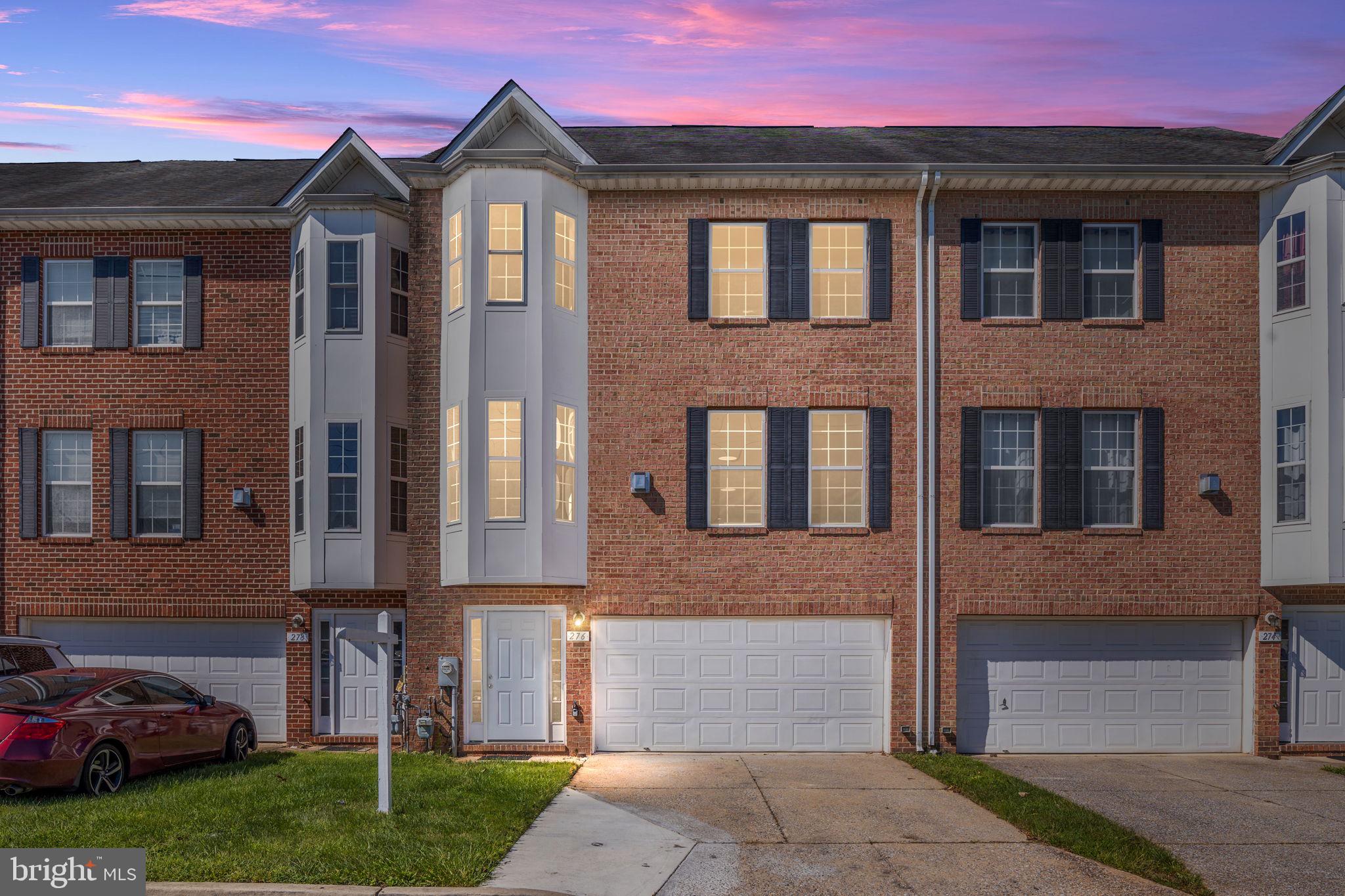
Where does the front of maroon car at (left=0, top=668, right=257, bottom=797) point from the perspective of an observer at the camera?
facing away from the viewer and to the right of the viewer

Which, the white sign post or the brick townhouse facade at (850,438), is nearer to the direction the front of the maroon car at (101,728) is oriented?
the brick townhouse facade

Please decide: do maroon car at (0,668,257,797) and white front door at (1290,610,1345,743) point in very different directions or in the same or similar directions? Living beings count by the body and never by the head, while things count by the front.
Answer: very different directions

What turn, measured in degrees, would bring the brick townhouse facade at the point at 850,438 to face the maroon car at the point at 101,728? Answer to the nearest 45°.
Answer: approximately 45° to its right

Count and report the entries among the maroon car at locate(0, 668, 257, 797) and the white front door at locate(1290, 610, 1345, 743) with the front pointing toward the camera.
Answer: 1

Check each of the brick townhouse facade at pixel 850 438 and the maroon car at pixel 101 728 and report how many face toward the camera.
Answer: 1

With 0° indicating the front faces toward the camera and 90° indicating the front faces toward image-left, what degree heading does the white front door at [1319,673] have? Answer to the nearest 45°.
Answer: approximately 0°

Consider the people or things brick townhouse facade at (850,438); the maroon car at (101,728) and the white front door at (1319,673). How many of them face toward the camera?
2

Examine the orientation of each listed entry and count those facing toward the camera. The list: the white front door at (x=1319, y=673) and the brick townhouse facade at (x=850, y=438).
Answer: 2

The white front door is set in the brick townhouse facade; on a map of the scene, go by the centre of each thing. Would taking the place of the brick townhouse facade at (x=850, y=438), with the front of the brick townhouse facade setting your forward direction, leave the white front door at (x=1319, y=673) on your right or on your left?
on your left
